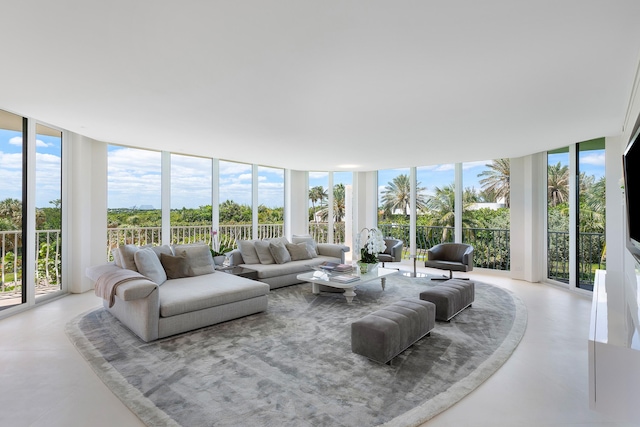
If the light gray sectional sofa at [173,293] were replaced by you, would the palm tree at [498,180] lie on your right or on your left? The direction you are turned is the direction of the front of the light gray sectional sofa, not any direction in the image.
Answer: on your left

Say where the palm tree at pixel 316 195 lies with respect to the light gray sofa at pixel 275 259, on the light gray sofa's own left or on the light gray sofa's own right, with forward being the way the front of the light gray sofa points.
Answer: on the light gray sofa's own left

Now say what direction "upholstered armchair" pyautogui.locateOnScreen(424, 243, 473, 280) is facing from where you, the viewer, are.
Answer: facing the viewer and to the left of the viewer

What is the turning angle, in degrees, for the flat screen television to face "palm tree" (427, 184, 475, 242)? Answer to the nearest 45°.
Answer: approximately 90° to its right

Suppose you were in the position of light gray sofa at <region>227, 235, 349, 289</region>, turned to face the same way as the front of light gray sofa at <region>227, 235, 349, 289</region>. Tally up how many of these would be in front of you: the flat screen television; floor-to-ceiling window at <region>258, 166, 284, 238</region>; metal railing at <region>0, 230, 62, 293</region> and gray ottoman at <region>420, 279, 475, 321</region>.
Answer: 2

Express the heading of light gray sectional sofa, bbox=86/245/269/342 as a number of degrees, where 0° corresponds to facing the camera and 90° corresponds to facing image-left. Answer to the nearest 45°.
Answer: approximately 315°

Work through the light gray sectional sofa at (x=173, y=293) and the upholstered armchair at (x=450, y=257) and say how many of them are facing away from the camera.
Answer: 0

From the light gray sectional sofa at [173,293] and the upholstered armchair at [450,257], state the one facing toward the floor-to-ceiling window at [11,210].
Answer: the upholstered armchair

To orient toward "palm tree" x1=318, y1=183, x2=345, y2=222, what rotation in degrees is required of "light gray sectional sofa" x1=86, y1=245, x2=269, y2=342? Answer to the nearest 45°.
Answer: approximately 90° to its left

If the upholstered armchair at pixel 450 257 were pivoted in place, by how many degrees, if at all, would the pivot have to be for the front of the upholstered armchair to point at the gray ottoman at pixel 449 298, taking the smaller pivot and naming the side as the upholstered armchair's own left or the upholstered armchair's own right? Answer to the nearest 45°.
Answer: approximately 45° to the upholstered armchair's own left

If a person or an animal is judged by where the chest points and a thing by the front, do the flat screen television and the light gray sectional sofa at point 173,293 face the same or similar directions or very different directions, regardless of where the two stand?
very different directions

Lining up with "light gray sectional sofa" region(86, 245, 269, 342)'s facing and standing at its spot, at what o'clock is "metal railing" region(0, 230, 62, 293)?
The metal railing is roughly at 6 o'clock from the light gray sectional sofa.

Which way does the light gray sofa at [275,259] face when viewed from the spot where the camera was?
facing the viewer and to the right of the viewer

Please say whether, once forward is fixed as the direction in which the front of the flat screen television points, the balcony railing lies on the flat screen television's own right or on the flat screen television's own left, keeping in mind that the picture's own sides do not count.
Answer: on the flat screen television's own right
